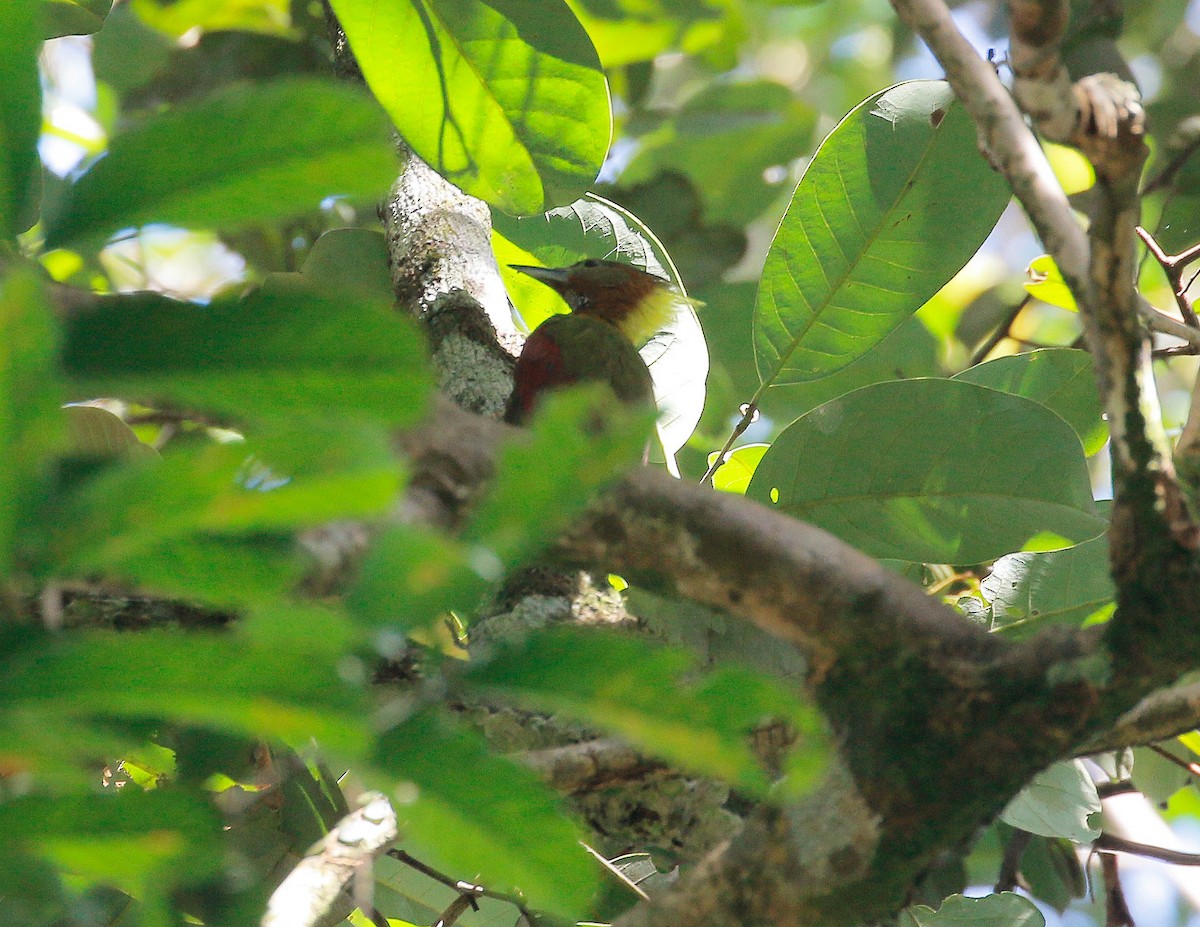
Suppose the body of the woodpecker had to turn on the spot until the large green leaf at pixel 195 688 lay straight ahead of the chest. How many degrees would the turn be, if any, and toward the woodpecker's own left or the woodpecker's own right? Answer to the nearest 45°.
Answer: approximately 90° to the woodpecker's own left

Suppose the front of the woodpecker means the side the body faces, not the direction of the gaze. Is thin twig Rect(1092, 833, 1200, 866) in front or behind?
behind

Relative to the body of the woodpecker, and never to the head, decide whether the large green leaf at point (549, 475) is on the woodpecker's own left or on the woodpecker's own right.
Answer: on the woodpecker's own left

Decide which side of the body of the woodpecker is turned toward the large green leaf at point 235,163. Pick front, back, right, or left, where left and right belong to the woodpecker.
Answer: left

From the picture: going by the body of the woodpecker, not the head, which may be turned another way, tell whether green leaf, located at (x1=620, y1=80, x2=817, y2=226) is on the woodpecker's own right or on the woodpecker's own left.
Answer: on the woodpecker's own right

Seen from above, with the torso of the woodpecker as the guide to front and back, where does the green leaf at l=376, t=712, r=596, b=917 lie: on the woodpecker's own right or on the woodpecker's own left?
on the woodpecker's own left
